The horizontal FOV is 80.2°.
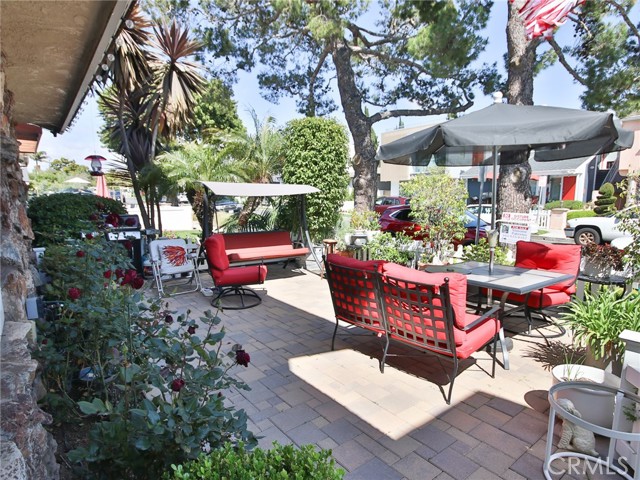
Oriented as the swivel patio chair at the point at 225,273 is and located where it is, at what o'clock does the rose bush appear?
The rose bush is roughly at 3 o'clock from the swivel patio chair.

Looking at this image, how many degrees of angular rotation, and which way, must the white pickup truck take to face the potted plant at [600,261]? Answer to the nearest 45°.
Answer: approximately 90° to its left

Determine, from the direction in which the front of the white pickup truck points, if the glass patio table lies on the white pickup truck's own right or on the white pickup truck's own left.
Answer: on the white pickup truck's own left

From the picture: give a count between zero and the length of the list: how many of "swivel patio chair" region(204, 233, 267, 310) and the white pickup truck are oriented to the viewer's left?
1

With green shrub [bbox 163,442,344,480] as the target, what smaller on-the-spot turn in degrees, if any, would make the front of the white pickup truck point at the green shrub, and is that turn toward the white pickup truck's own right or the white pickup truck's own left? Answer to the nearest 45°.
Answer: approximately 90° to the white pickup truck's own left

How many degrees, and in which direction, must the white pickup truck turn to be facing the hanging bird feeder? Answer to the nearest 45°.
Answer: approximately 45° to its left

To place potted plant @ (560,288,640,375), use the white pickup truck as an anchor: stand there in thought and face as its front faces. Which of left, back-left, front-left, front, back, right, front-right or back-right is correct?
left

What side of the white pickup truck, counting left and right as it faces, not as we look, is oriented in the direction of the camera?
left

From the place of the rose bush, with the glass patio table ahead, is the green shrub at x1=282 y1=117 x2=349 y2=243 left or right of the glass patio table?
left
